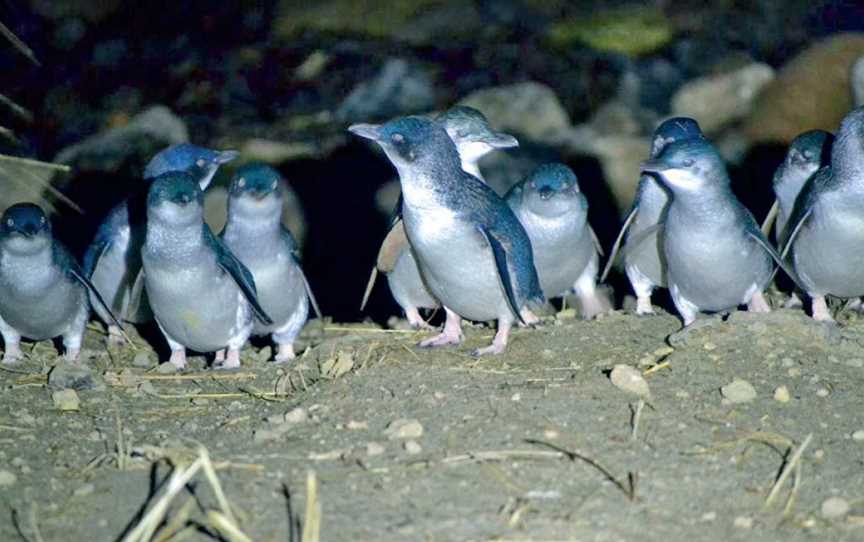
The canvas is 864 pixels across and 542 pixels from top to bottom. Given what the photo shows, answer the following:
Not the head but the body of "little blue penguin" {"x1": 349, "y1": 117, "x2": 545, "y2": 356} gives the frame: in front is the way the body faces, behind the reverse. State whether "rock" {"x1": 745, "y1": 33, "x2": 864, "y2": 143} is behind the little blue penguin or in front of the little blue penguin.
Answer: behind

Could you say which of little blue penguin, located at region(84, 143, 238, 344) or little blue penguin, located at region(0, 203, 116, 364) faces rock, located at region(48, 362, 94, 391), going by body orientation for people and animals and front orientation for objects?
little blue penguin, located at region(0, 203, 116, 364)

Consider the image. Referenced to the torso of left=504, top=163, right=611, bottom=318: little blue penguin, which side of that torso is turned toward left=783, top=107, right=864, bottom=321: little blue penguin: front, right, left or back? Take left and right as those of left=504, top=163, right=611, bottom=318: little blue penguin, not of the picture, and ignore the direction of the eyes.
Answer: left

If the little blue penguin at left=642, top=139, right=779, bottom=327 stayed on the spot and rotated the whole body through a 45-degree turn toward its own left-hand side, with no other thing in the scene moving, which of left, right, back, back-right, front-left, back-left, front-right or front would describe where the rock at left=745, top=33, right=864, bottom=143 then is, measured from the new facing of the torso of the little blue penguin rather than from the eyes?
back

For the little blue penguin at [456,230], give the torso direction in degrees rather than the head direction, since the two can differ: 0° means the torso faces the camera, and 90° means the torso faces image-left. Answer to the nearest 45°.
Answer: approximately 45°

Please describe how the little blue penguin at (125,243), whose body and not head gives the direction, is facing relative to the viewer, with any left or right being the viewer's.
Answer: facing to the right of the viewer

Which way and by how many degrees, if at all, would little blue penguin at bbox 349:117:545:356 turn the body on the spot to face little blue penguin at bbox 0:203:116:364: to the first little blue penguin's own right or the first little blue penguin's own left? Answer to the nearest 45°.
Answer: approximately 45° to the first little blue penguin's own right

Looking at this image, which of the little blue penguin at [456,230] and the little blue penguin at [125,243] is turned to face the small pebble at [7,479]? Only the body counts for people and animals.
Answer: the little blue penguin at [456,230]

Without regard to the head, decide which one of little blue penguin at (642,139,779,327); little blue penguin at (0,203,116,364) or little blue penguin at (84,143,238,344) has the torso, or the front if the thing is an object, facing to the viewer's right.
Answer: little blue penguin at (84,143,238,344)

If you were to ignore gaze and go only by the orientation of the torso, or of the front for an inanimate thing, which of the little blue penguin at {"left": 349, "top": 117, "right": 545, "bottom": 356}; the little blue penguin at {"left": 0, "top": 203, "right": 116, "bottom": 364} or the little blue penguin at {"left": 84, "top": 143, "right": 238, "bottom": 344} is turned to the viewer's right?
the little blue penguin at {"left": 84, "top": 143, "right": 238, "bottom": 344}

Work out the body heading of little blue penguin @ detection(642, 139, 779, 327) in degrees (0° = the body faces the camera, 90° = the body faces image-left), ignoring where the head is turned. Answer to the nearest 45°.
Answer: approximately 45°
